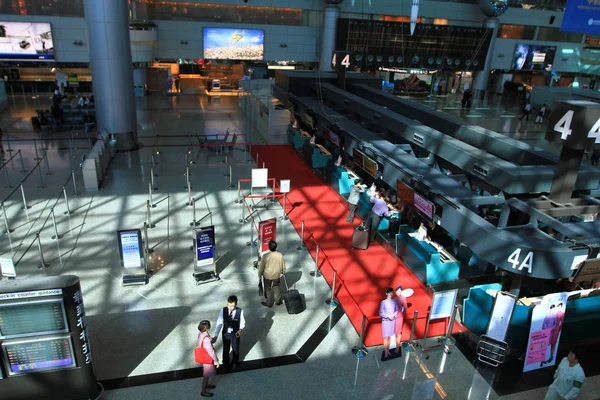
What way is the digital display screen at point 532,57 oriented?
toward the camera

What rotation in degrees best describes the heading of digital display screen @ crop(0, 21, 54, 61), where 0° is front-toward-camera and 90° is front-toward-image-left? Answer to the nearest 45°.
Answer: approximately 0°

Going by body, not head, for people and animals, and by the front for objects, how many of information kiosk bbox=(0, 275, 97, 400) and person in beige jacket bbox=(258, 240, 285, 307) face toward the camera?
1

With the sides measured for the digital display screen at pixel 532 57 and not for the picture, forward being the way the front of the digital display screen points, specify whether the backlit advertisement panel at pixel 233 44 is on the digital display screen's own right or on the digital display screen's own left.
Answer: on the digital display screen's own right

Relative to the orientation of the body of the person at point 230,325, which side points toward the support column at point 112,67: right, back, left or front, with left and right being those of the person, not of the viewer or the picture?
back

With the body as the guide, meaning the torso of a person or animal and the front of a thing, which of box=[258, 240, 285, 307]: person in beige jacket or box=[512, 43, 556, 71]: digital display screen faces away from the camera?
the person in beige jacket

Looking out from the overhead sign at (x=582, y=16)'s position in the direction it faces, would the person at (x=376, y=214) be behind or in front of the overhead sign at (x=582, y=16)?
in front

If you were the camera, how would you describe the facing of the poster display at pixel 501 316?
facing the viewer

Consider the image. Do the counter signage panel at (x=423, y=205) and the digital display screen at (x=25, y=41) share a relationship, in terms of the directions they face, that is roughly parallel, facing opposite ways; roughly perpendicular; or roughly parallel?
roughly perpendicular

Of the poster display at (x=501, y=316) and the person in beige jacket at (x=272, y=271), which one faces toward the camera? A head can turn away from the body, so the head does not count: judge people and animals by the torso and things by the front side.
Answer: the poster display

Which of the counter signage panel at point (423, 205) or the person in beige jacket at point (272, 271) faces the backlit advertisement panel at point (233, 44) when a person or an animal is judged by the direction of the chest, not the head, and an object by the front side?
the person in beige jacket

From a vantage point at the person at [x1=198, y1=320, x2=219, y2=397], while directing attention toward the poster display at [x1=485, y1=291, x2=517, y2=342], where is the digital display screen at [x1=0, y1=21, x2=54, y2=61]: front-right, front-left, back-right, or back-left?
back-left

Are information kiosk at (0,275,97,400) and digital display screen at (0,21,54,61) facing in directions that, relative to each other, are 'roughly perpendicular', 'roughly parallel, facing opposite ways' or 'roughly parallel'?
roughly parallel

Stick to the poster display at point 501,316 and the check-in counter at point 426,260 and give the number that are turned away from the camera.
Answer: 0

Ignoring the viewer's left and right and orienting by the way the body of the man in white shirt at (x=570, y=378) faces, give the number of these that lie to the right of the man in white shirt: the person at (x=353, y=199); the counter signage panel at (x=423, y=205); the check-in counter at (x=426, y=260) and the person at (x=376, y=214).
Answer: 4

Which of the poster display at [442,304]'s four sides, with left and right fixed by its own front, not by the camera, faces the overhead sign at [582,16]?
back

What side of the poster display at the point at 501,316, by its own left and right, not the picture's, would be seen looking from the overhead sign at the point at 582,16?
back
